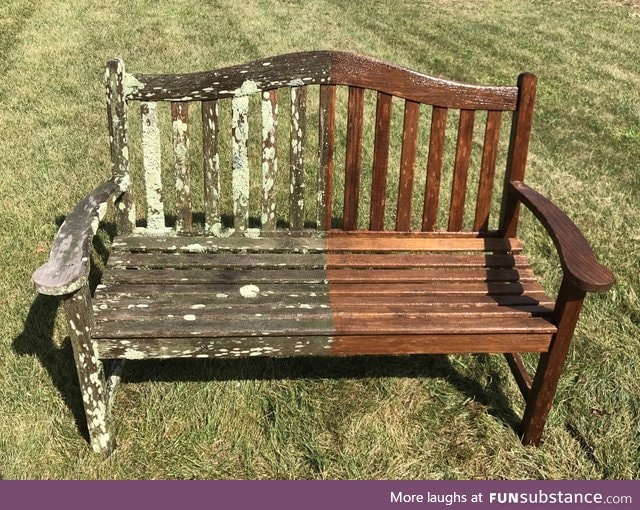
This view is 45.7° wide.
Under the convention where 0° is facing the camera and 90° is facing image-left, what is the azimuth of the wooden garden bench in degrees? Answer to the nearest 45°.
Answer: approximately 0°
